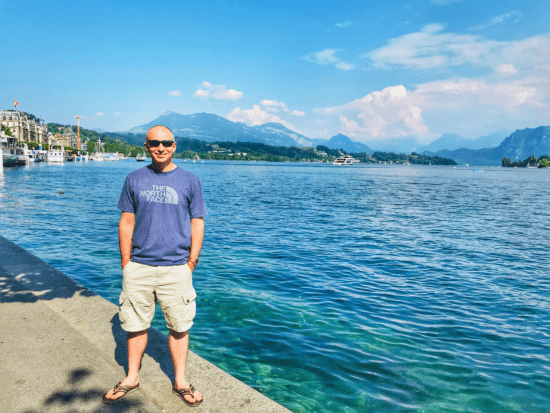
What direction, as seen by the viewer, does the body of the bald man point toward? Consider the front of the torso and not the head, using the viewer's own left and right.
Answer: facing the viewer
